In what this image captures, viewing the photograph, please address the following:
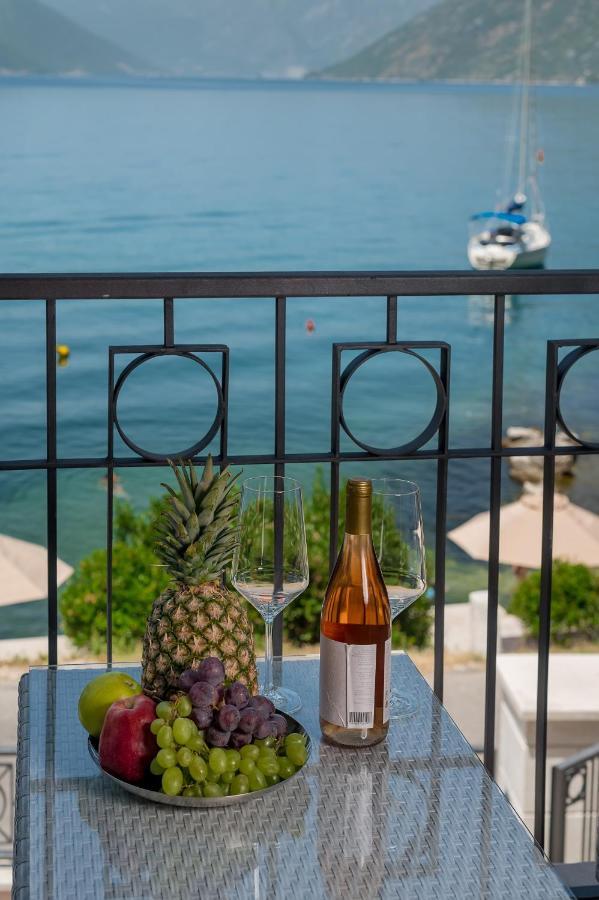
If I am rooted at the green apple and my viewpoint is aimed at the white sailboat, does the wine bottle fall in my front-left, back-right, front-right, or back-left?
front-right

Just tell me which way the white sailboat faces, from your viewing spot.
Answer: facing away from the viewer and to the right of the viewer

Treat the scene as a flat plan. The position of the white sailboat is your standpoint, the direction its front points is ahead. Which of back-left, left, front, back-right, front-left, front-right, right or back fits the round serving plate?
back-right

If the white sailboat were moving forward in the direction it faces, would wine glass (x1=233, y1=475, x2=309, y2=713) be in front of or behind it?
behind

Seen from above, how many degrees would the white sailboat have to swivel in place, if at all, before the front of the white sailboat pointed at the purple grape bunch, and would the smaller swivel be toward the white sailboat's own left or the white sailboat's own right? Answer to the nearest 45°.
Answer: approximately 135° to the white sailboat's own right

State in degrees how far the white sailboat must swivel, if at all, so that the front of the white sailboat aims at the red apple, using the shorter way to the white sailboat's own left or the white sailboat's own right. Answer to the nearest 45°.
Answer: approximately 135° to the white sailboat's own right

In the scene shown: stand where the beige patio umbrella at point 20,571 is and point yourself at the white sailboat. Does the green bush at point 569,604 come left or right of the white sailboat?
right

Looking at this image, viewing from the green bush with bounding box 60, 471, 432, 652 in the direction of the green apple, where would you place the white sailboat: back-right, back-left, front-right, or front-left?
back-left

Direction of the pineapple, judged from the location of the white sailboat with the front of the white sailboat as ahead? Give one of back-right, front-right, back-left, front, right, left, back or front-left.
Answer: back-right
